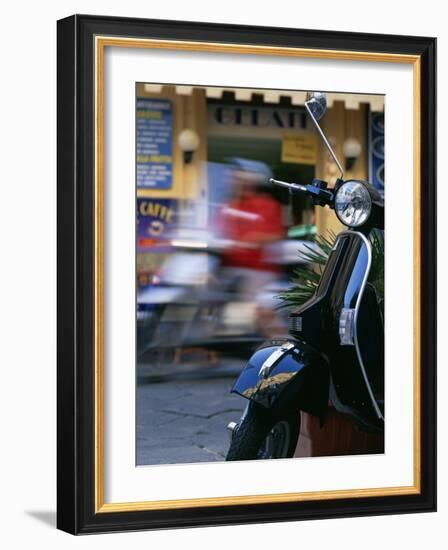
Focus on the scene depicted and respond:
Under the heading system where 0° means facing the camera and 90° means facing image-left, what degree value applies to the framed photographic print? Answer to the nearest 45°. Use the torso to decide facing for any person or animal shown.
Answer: approximately 315°
